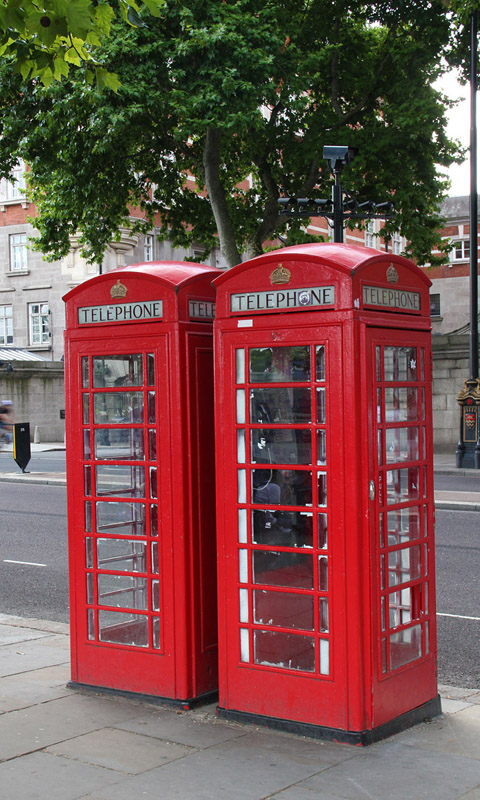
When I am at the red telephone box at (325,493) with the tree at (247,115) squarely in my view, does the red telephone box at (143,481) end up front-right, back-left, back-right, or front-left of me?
front-left

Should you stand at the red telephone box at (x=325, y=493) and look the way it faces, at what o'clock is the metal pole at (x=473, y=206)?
The metal pole is roughly at 8 o'clock from the red telephone box.

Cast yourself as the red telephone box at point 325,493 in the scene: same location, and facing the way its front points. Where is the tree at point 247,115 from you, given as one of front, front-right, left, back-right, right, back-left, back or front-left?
back-left
